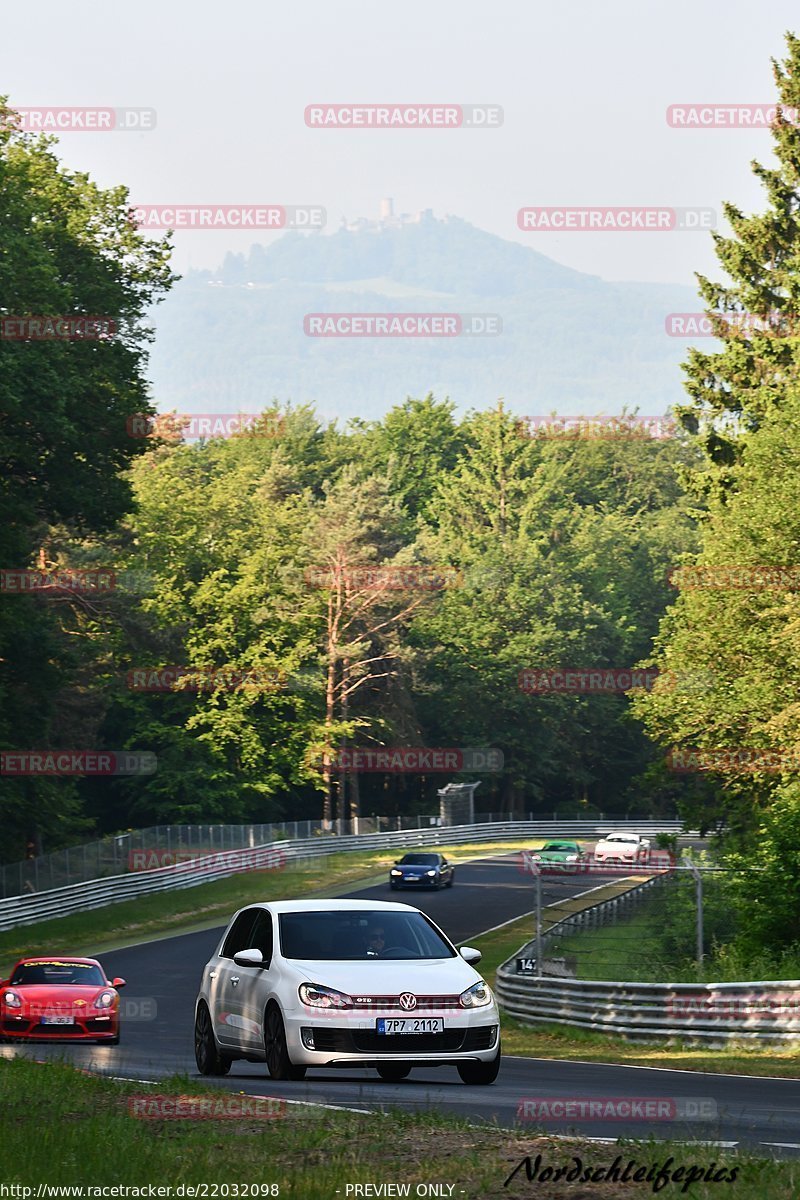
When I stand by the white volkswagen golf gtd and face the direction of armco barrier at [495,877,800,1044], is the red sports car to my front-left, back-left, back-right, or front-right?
front-left

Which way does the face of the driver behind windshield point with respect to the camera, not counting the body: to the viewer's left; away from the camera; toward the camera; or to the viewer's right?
toward the camera

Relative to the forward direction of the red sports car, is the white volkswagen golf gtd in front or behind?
in front

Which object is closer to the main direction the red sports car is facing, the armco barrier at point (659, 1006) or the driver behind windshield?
the driver behind windshield

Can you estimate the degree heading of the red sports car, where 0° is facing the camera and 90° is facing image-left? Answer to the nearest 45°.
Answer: approximately 0°

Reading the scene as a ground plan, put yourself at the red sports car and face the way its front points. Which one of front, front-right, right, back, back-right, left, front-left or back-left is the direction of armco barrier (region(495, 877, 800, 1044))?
left
